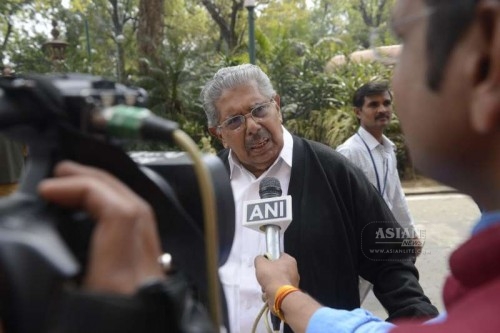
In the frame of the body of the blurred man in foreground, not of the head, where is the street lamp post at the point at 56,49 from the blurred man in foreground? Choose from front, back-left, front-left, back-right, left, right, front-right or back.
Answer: front

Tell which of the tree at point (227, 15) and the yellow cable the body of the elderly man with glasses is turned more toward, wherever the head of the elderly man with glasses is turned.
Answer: the yellow cable

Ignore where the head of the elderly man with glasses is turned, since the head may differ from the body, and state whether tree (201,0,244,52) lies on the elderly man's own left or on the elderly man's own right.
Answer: on the elderly man's own right

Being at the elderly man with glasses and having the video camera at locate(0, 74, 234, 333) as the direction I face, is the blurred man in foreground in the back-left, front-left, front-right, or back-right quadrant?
front-left

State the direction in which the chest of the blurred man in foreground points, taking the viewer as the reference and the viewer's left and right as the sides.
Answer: facing away from the viewer and to the left of the viewer

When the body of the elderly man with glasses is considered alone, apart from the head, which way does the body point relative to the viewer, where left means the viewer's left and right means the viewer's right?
facing the viewer and to the left of the viewer

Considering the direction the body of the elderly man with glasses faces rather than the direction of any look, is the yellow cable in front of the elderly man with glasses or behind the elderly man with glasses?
in front

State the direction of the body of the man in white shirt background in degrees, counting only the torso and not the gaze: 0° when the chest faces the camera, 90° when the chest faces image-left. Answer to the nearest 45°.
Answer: approximately 315°

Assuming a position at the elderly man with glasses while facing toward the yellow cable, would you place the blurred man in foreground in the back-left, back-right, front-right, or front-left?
front-left

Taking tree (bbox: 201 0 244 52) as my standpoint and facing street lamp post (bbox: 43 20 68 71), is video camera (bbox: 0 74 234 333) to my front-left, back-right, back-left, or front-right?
front-left

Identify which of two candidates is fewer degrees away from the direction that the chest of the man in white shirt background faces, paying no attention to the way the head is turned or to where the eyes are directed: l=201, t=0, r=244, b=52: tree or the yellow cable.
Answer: the yellow cable

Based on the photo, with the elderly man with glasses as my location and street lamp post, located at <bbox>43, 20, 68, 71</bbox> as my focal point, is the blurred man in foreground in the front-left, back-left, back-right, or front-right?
back-left

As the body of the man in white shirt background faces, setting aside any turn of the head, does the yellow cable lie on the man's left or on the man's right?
on the man's right

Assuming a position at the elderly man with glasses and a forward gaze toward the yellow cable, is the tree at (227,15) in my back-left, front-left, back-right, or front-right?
back-right

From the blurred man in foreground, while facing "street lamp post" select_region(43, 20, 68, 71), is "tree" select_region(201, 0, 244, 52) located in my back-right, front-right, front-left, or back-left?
front-right

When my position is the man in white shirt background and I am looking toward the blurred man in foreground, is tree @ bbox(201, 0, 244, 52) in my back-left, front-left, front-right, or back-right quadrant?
back-right
